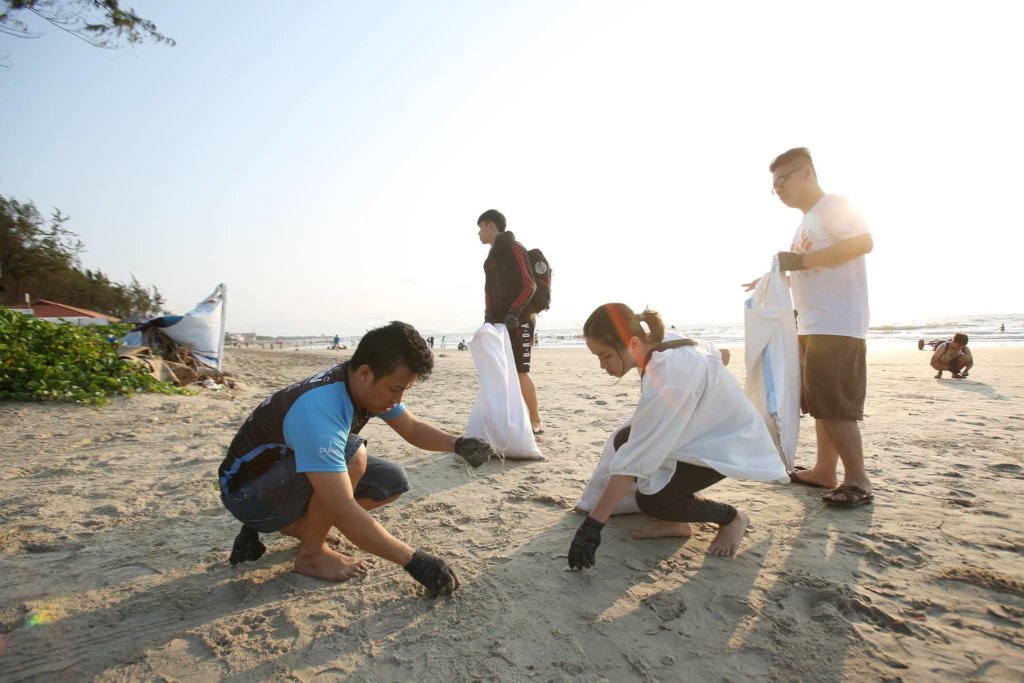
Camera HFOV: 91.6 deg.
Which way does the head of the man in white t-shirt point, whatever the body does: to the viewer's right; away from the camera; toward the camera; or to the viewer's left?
to the viewer's left

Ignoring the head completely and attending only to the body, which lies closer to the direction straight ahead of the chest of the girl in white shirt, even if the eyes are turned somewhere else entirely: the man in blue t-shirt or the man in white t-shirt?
the man in blue t-shirt

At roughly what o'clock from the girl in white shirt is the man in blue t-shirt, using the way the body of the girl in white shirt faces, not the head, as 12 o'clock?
The man in blue t-shirt is roughly at 11 o'clock from the girl in white shirt.

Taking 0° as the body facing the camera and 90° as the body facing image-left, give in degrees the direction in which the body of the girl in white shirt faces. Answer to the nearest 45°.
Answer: approximately 90°

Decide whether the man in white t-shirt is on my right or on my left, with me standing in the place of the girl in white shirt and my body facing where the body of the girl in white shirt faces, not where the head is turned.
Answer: on my right

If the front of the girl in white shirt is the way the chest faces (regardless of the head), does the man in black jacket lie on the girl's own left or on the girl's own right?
on the girl's own right

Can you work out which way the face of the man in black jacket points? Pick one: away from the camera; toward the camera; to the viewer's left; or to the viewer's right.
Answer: to the viewer's left

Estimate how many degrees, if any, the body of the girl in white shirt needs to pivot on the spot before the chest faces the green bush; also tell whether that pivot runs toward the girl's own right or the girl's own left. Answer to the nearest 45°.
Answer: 0° — they already face it

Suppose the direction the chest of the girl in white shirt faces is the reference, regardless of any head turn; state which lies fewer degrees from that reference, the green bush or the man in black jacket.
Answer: the green bush

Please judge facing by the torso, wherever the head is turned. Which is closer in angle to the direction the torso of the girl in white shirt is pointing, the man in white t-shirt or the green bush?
the green bush
